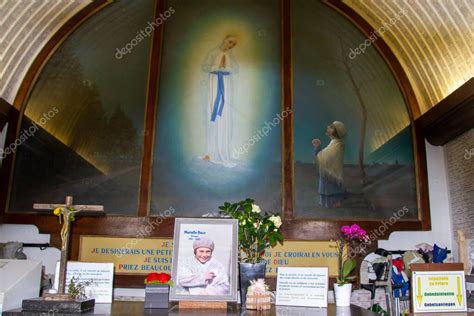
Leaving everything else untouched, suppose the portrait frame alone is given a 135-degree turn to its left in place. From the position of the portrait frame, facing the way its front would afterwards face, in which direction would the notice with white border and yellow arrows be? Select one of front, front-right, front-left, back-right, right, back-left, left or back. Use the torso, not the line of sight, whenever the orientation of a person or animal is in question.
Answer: front-right

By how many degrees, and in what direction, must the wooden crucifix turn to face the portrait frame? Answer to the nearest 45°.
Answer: approximately 90° to its left

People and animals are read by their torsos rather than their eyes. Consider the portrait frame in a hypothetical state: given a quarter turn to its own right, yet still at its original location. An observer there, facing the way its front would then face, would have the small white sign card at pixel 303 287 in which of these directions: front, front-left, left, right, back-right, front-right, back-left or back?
back

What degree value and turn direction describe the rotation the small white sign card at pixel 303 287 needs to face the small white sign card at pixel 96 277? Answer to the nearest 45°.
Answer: approximately 90° to its right

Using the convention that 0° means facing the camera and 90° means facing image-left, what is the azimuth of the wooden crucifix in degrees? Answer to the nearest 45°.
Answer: approximately 0°

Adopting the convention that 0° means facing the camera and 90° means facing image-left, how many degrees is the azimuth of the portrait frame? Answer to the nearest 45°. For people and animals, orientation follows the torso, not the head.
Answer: approximately 0°

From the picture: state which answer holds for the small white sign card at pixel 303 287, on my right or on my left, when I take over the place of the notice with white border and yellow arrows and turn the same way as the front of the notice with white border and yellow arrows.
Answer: on my right

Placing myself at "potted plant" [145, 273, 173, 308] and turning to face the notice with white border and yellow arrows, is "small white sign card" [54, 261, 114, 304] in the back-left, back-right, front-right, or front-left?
back-left

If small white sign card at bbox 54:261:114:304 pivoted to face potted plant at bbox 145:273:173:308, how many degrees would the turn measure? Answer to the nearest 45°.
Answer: approximately 45° to its left
